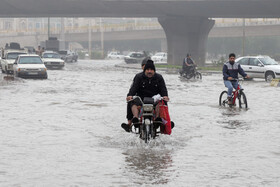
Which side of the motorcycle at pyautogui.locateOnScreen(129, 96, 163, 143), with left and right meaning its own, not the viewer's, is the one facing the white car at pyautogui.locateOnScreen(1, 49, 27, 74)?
back

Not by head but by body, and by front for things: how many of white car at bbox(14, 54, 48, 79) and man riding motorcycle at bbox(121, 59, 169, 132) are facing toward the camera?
2

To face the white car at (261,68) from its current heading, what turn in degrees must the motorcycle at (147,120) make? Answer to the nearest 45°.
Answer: approximately 180°

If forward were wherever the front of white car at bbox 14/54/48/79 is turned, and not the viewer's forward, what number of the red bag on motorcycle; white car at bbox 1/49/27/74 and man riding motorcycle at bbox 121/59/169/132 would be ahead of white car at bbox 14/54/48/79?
2

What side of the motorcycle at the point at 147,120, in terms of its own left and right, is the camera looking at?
front

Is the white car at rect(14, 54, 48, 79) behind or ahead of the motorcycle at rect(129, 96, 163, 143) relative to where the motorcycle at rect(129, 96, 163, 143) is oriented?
behind

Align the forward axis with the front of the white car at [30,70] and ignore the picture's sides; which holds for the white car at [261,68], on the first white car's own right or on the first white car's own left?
on the first white car's own left

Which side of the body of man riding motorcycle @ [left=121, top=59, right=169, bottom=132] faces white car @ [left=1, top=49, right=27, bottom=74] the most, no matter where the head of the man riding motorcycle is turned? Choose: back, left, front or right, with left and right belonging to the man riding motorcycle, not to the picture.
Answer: back

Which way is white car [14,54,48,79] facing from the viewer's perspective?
toward the camera

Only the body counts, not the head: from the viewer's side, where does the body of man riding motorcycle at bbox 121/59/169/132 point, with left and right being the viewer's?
facing the viewer

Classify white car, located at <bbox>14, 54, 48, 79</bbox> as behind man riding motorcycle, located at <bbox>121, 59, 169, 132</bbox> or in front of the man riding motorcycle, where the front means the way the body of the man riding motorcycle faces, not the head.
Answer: behind

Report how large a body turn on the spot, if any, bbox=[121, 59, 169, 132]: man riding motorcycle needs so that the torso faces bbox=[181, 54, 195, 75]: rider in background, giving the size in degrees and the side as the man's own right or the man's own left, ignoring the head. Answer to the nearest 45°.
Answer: approximately 180°
